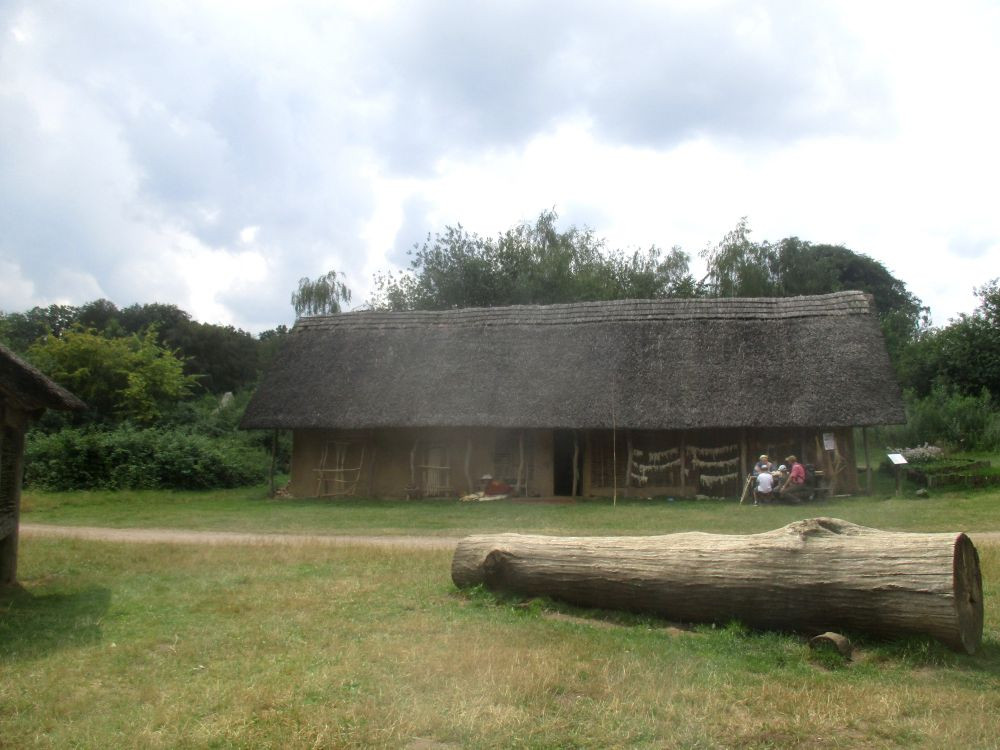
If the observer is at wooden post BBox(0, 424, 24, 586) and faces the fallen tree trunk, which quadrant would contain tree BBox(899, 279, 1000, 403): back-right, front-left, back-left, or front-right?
front-left

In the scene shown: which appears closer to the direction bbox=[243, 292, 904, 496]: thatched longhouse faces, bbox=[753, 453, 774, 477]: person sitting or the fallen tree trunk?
the fallen tree trunk

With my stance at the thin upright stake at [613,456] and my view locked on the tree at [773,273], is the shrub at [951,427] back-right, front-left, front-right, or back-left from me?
front-right

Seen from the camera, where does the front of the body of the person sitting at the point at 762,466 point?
toward the camera

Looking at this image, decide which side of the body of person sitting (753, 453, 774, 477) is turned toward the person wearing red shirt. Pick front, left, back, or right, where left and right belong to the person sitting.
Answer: left

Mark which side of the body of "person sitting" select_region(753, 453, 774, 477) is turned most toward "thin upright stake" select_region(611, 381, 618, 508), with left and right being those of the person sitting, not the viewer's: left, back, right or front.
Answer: right

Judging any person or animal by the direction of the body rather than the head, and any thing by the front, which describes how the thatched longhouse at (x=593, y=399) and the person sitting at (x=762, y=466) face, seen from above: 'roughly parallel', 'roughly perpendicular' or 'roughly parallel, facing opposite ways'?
roughly parallel

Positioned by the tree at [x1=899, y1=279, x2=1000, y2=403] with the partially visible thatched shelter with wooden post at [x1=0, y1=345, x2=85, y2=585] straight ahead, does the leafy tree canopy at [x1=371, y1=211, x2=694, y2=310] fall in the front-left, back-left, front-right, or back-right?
front-right

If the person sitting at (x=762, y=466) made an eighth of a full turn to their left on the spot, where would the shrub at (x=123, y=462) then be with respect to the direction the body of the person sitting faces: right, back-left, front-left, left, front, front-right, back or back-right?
back-right

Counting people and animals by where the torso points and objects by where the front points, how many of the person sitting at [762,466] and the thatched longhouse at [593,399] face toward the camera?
2

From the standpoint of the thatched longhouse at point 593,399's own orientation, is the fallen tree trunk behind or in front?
in front

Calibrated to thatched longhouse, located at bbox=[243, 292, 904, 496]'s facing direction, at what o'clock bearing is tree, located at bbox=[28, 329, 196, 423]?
The tree is roughly at 4 o'clock from the thatched longhouse.
